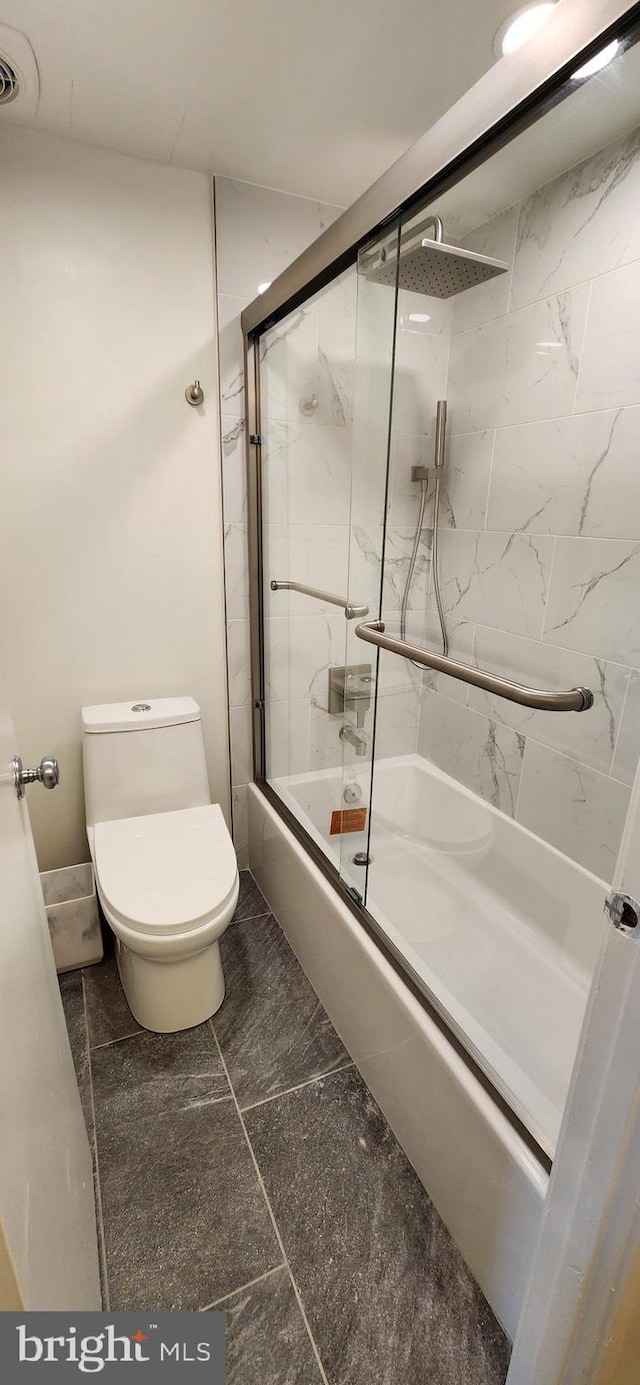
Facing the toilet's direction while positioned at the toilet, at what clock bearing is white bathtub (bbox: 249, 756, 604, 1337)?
The white bathtub is roughly at 10 o'clock from the toilet.

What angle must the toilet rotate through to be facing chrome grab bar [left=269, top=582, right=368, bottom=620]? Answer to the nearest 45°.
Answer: approximately 135° to its left

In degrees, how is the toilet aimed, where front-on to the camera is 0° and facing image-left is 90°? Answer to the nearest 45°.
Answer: approximately 0°
